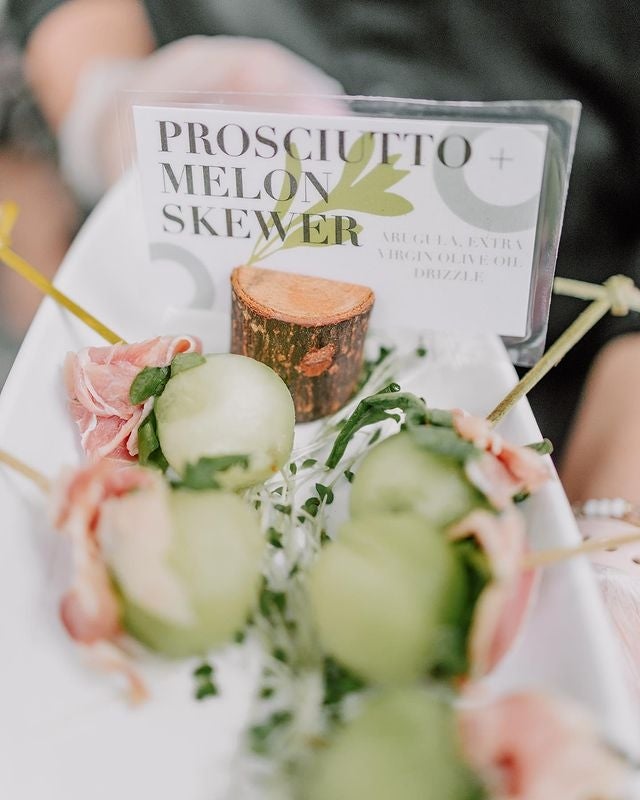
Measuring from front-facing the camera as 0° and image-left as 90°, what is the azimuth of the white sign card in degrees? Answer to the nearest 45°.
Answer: approximately 0°
